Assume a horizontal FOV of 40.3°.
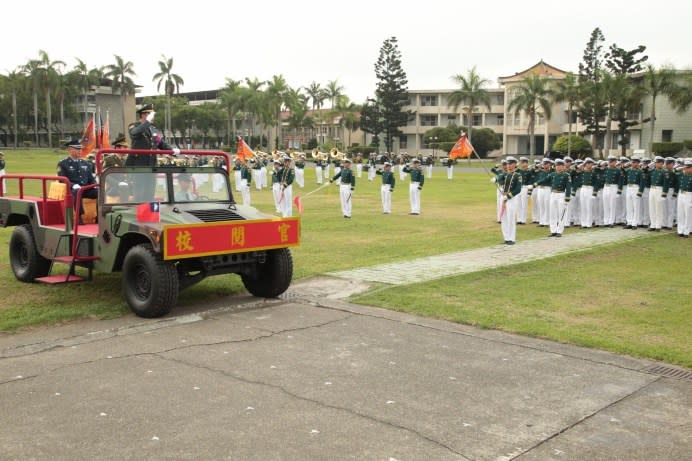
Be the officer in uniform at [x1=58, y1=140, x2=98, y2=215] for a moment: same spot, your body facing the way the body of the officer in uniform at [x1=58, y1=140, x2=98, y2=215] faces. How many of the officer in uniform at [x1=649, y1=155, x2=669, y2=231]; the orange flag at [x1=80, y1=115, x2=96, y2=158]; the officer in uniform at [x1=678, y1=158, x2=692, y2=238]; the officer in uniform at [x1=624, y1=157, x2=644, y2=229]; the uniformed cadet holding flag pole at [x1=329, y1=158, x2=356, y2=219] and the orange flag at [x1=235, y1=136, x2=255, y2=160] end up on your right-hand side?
0

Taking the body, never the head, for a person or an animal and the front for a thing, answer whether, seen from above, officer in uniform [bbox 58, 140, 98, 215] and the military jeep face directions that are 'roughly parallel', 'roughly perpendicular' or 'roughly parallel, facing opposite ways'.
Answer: roughly parallel

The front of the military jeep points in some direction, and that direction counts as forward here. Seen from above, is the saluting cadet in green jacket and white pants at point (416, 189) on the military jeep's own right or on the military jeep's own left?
on the military jeep's own left

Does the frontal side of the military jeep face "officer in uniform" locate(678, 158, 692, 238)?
no

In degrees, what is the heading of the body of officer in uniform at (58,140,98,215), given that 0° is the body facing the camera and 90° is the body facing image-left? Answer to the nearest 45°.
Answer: approximately 315°

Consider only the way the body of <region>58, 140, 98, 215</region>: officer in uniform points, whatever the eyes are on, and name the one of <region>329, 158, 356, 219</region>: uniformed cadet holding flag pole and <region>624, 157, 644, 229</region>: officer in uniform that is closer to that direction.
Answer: the officer in uniform

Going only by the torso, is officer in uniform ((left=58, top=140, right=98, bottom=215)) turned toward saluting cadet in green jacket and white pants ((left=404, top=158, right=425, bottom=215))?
no

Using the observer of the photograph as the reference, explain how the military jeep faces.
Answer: facing the viewer and to the right of the viewer

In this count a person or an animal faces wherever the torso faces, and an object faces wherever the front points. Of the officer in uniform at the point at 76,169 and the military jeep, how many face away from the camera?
0

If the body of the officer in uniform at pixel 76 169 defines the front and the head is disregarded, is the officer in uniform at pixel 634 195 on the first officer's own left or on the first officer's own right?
on the first officer's own left

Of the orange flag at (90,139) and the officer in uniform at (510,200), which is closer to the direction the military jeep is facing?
the officer in uniform

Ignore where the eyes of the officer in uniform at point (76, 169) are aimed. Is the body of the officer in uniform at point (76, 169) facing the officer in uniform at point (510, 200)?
no
